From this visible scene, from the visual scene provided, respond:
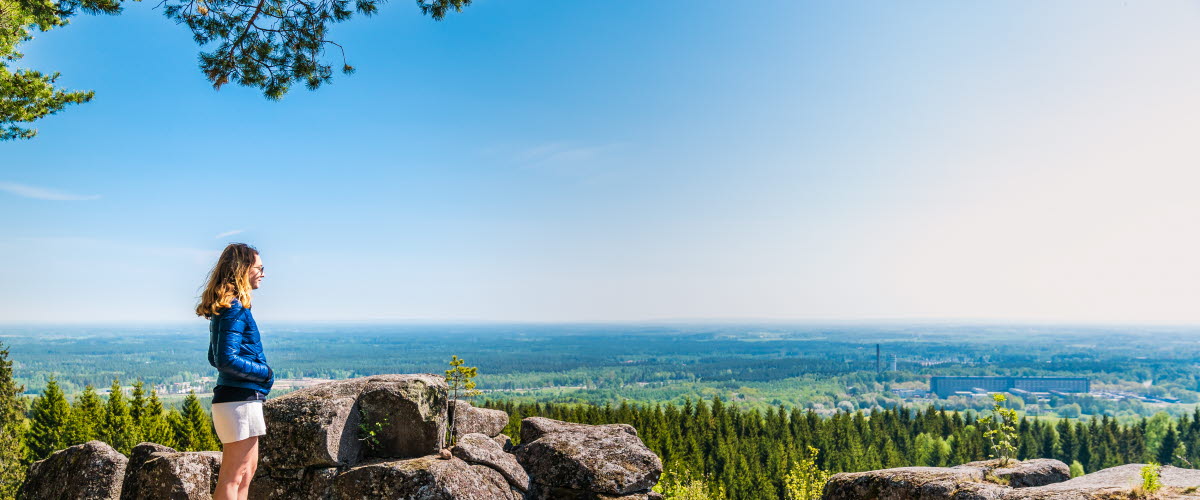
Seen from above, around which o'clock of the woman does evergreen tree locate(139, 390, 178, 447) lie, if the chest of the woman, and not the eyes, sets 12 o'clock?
The evergreen tree is roughly at 9 o'clock from the woman.

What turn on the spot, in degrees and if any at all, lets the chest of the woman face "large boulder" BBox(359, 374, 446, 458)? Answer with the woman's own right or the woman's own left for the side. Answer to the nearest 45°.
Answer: approximately 45° to the woman's own left

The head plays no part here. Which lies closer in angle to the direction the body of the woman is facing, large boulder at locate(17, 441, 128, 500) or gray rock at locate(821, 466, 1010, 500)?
the gray rock

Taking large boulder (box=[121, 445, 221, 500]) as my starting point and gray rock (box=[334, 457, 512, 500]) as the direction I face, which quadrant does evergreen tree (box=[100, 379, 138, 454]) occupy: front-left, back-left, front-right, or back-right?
back-left

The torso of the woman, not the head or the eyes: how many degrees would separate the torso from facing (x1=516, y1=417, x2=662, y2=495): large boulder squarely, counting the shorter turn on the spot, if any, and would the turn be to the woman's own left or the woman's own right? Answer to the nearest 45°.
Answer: approximately 45° to the woman's own left

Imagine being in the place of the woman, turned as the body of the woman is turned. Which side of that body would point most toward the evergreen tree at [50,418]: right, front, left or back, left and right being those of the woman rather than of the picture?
left

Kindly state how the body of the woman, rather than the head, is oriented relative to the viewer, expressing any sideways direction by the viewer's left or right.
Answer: facing to the right of the viewer
